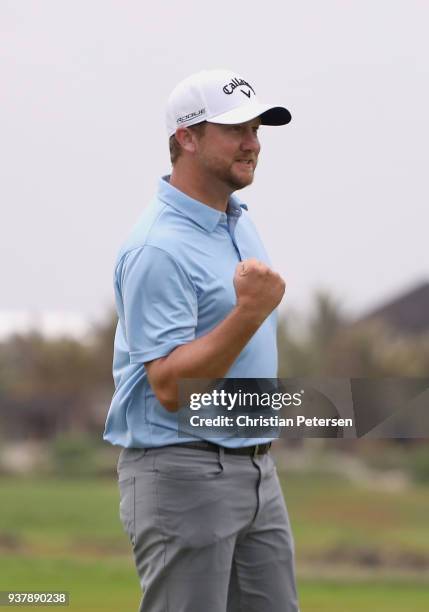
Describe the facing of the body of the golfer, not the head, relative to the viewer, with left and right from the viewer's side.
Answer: facing the viewer and to the right of the viewer
